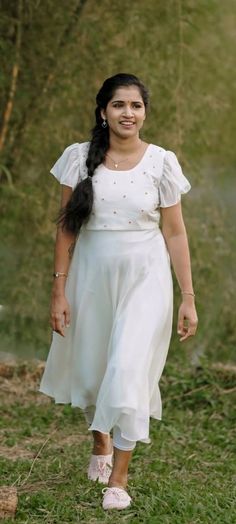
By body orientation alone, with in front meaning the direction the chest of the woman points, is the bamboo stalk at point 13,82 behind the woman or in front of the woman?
behind

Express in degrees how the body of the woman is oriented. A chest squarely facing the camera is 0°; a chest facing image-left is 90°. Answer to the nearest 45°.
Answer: approximately 0°
